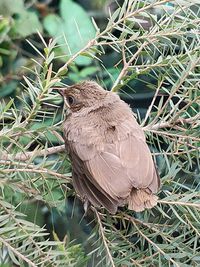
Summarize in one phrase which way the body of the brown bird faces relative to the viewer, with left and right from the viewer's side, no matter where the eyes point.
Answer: facing away from the viewer and to the left of the viewer

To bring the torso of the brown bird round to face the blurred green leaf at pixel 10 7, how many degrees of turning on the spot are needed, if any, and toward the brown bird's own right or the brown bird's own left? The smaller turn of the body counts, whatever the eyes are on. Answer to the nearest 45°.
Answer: approximately 45° to the brown bird's own right
